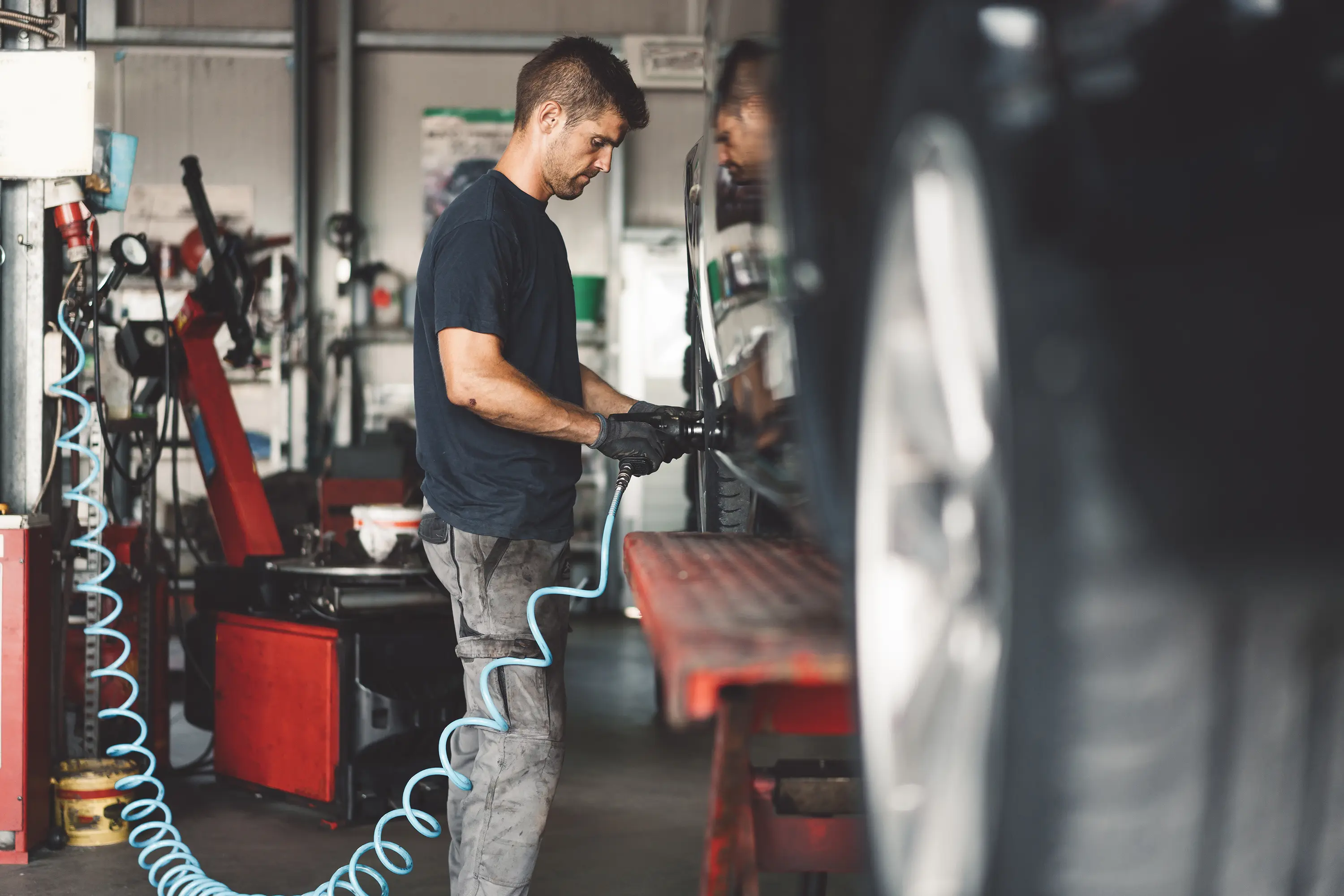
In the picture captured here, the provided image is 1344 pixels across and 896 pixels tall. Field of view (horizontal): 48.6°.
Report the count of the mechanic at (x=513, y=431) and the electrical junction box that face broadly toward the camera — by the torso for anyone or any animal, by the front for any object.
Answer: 1

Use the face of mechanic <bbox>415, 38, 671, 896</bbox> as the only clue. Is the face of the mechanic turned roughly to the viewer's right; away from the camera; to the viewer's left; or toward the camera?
to the viewer's right

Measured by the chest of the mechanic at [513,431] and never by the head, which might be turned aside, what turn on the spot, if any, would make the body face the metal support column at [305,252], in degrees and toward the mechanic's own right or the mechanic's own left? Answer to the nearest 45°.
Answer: approximately 90° to the mechanic's own left

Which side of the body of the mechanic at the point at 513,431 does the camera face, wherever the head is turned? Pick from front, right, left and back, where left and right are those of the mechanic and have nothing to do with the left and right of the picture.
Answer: right

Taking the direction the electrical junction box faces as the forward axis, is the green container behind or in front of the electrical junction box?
behind

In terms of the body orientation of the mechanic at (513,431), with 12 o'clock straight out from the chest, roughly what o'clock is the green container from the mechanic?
The green container is roughly at 9 o'clock from the mechanic.

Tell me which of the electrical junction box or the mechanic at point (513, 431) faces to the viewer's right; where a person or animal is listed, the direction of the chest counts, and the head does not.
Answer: the mechanic

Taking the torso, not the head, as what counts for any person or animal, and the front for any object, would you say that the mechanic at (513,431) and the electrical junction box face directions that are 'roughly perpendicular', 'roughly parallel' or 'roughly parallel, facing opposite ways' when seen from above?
roughly perpendicular
